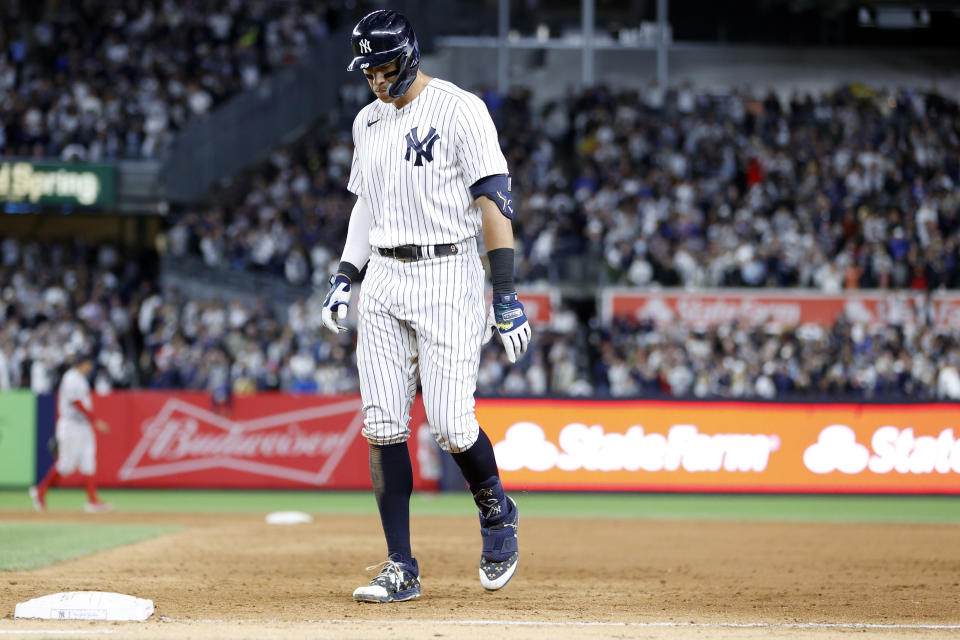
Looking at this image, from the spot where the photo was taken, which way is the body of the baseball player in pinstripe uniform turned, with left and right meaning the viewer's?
facing the viewer and to the left of the viewer

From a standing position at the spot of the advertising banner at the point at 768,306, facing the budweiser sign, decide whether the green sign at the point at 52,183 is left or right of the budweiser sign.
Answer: right

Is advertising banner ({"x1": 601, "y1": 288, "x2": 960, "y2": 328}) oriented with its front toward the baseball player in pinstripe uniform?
yes

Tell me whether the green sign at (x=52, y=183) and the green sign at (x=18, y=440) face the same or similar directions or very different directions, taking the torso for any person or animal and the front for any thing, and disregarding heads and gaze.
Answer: same or similar directions

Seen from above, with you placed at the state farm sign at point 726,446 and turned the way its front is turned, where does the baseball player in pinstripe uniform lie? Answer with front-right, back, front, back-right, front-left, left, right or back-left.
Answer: front

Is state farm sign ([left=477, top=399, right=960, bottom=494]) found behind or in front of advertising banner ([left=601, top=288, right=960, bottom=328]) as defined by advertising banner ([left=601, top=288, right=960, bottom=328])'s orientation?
in front

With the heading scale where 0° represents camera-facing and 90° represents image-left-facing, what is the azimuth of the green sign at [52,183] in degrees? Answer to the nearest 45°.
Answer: approximately 0°

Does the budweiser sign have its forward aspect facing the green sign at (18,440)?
no

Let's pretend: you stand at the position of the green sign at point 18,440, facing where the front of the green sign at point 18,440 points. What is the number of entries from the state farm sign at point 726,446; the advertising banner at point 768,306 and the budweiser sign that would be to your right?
0

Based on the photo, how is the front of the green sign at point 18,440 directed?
toward the camera

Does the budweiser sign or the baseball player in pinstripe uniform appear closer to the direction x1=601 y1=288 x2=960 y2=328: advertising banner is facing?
the baseball player in pinstripe uniform

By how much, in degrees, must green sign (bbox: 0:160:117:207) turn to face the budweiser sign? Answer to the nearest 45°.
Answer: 0° — it already faces it

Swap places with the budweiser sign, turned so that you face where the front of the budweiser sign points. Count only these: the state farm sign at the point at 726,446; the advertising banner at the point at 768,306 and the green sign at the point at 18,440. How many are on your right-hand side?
1

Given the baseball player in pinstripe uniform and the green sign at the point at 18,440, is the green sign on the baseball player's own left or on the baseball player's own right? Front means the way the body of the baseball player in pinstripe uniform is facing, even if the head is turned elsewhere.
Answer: on the baseball player's own right

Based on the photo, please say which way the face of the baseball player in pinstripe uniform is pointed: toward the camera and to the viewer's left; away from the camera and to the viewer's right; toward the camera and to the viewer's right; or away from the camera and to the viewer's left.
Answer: toward the camera and to the viewer's left

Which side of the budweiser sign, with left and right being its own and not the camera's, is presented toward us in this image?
front
